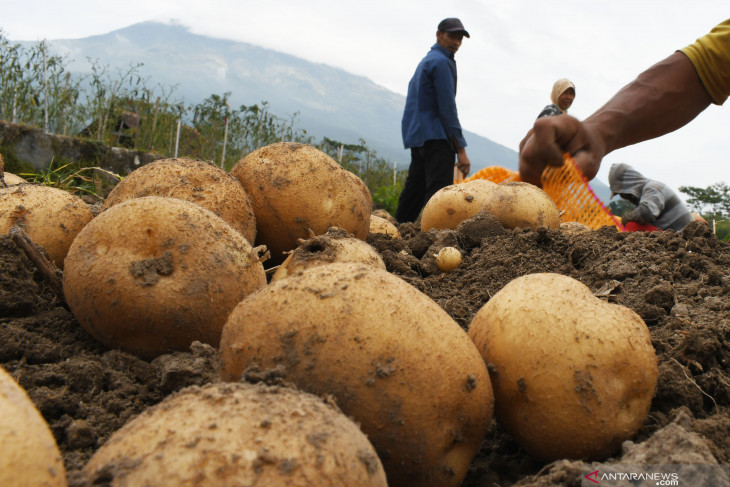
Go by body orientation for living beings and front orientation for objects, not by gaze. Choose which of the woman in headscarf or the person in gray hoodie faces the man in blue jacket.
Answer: the person in gray hoodie

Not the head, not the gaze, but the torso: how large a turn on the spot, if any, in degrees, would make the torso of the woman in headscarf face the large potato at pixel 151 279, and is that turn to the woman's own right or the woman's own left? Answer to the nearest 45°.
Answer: approximately 45° to the woman's own right

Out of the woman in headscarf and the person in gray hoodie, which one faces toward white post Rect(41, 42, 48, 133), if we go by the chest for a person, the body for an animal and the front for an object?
the person in gray hoodie

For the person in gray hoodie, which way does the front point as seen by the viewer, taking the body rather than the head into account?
to the viewer's left

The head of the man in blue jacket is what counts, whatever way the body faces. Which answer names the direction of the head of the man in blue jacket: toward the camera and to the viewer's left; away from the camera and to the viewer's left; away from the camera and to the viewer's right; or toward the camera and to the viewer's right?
toward the camera and to the viewer's right

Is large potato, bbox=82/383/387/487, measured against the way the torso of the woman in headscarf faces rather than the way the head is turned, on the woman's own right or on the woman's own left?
on the woman's own right

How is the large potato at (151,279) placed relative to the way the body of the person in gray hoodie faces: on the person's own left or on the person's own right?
on the person's own left

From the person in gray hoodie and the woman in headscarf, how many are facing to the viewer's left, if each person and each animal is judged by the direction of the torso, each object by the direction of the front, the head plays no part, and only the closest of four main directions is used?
1

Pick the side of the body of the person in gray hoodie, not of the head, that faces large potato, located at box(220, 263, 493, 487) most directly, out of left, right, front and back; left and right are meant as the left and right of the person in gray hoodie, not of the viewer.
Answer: left

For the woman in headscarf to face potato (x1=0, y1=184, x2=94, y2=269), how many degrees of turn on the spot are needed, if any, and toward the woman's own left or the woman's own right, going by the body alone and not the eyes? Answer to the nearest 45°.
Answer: approximately 45° to the woman's own right

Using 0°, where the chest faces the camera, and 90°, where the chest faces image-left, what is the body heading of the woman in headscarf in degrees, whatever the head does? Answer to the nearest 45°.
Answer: approximately 315°

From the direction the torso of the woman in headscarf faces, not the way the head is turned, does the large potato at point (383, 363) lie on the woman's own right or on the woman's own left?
on the woman's own right

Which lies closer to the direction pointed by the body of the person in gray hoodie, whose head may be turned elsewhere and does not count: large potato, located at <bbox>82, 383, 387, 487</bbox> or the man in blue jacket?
the man in blue jacket

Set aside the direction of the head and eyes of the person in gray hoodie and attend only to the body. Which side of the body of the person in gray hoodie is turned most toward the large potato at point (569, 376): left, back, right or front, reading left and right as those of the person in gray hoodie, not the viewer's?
left
